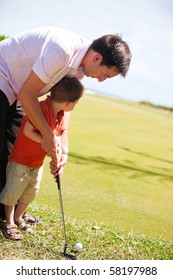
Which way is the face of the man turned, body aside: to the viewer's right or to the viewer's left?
to the viewer's right

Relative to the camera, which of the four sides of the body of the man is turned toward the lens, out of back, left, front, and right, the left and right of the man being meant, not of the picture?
right
